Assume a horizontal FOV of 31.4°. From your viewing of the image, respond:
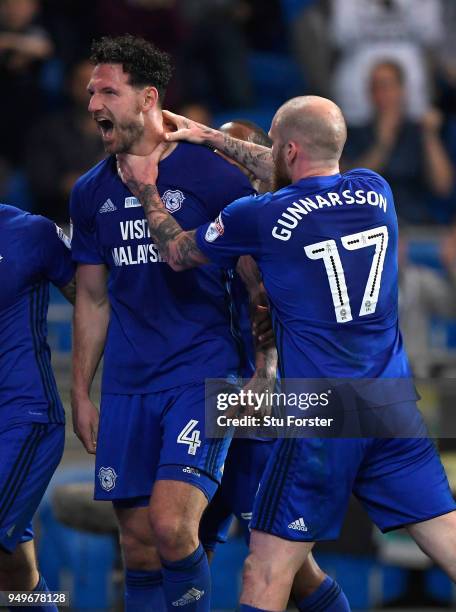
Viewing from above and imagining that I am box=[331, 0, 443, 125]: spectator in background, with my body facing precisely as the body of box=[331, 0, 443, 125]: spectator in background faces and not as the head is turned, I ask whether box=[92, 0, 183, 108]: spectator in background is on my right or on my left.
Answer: on my right

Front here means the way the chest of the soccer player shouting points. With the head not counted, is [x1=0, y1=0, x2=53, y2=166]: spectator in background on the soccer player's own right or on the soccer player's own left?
on the soccer player's own right

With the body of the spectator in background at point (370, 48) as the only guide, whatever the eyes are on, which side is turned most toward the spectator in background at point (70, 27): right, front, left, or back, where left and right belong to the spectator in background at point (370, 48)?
right

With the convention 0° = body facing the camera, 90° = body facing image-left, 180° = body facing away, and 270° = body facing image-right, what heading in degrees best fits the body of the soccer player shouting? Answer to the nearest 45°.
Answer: approximately 45°

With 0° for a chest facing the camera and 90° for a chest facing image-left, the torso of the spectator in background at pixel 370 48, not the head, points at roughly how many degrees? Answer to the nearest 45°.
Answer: approximately 0°

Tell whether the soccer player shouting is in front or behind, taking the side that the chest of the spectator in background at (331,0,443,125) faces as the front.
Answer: in front

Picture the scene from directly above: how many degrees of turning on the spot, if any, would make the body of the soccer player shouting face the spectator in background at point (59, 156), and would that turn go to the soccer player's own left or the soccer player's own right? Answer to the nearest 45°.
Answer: approximately 135° to the soccer player's own right

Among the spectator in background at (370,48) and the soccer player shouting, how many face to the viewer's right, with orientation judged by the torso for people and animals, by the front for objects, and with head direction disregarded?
0
